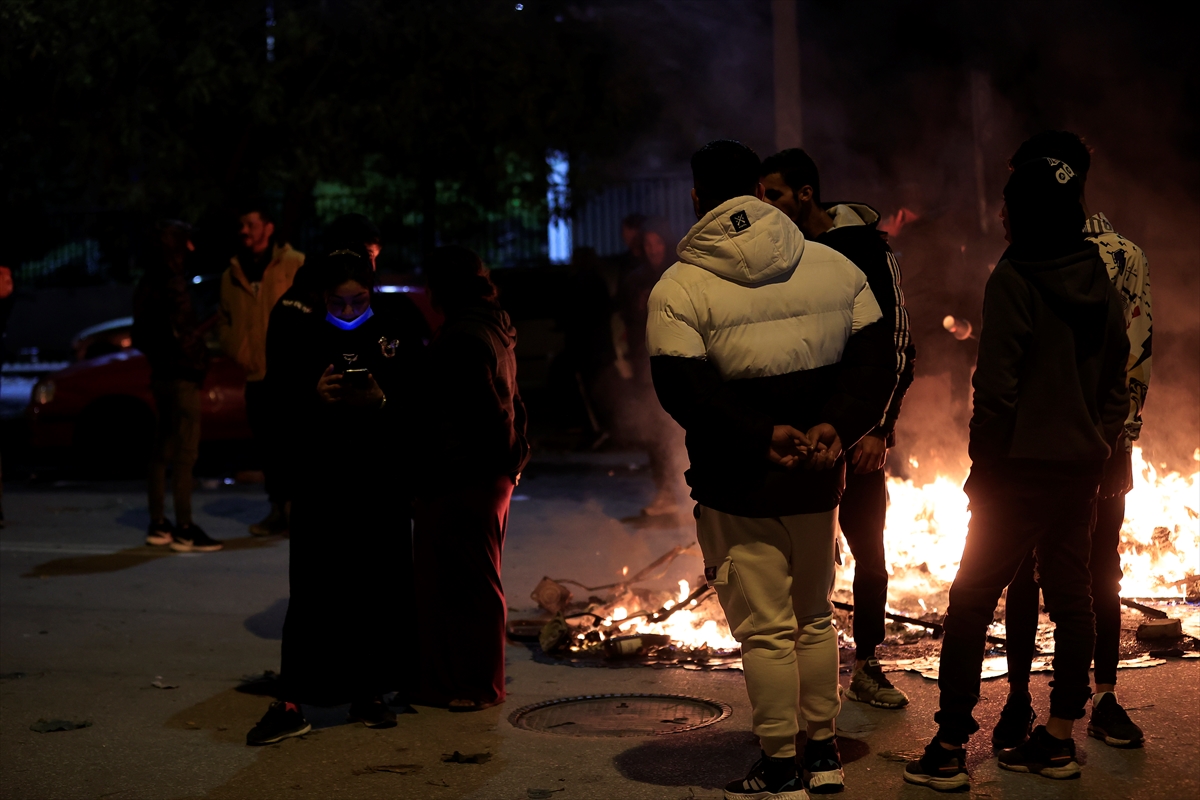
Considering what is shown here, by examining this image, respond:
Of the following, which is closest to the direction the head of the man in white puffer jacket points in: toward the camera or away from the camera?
away from the camera

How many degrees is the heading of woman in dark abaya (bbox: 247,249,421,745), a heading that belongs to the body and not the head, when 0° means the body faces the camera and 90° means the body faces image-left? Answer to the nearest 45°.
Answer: approximately 0°

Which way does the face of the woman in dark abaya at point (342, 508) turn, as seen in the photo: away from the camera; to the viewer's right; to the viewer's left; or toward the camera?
toward the camera

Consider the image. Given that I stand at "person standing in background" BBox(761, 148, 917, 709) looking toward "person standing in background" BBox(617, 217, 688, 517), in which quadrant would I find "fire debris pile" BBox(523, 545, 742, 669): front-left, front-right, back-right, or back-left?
front-left

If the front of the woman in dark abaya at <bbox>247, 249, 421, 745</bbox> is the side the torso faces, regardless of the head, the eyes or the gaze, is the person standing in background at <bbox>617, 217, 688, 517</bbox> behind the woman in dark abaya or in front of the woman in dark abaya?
behind

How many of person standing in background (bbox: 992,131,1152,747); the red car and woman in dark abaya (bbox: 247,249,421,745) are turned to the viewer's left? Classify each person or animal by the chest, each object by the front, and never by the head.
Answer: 1

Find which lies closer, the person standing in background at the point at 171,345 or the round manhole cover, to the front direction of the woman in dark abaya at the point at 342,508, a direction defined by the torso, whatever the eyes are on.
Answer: the round manhole cover

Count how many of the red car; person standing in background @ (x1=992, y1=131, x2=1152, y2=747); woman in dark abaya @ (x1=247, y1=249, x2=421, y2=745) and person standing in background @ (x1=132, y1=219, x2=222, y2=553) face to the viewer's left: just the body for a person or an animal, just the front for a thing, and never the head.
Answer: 1

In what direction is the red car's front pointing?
to the viewer's left
